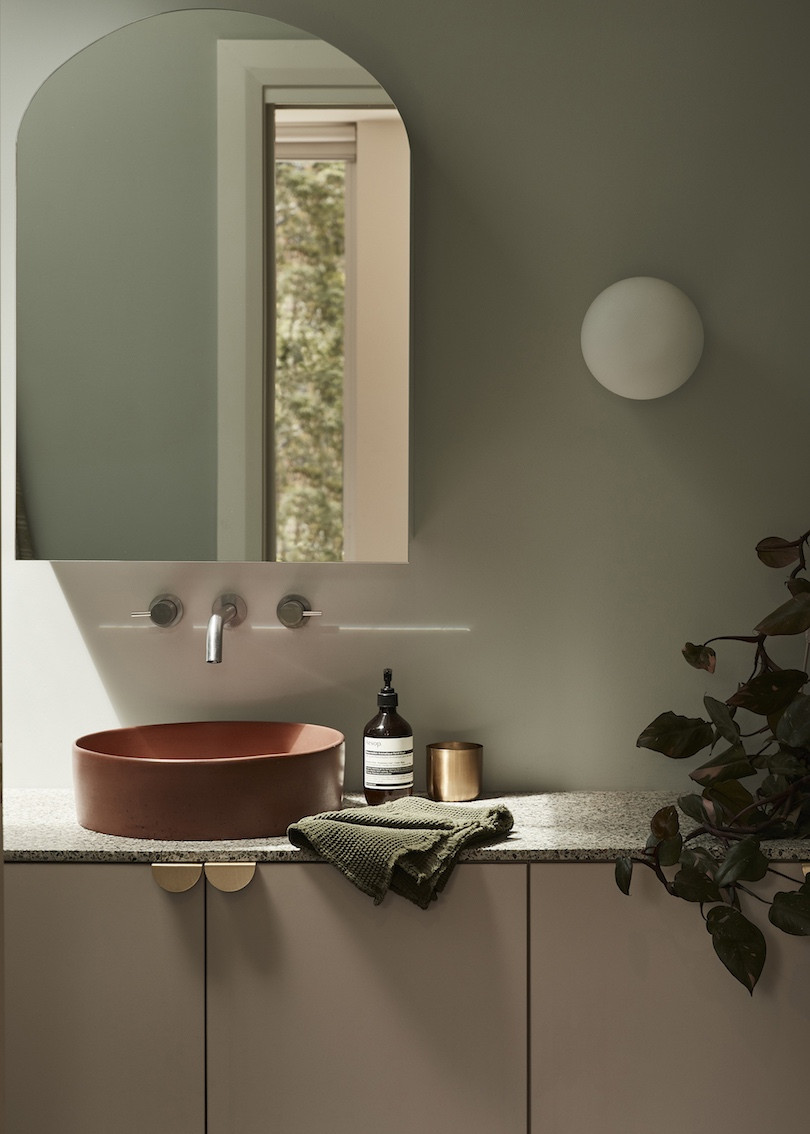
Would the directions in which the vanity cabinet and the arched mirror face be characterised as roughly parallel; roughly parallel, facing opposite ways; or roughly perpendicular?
roughly parallel

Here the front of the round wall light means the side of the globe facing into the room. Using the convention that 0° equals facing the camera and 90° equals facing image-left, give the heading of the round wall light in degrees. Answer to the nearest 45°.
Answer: approximately 0°

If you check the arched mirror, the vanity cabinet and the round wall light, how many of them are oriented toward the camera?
3

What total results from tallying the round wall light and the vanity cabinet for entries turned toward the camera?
2

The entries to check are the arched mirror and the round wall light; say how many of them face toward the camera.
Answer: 2

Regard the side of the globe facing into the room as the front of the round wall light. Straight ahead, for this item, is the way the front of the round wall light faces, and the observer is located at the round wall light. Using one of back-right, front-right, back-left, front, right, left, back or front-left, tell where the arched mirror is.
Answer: right

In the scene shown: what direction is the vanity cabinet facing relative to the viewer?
toward the camera

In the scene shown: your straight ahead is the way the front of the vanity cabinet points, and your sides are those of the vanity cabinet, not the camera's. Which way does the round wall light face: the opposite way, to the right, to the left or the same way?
the same way

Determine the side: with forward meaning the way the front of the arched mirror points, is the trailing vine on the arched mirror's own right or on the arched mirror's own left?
on the arched mirror's own left

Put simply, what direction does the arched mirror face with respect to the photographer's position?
facing the viewer

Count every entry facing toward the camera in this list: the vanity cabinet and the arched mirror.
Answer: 2
